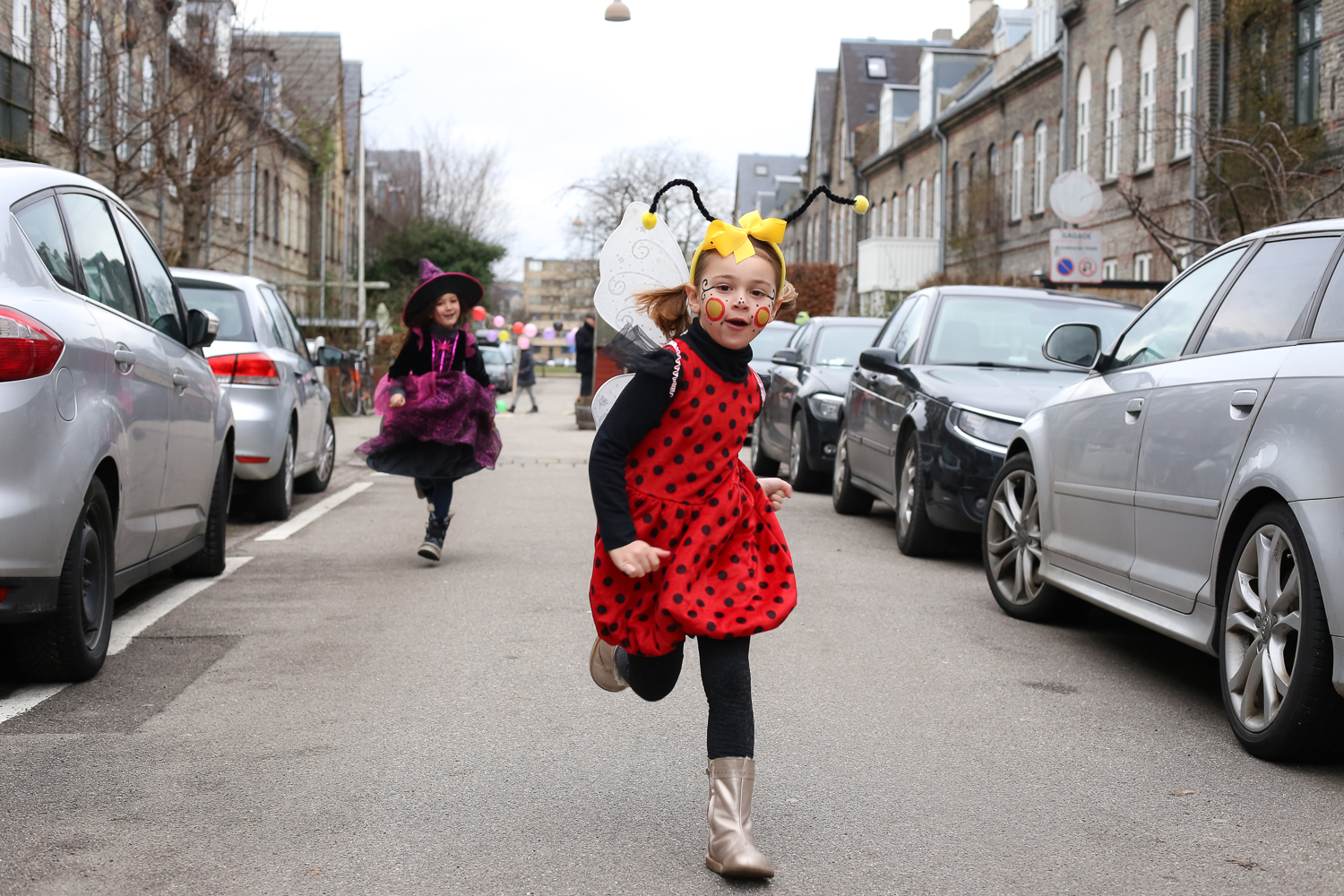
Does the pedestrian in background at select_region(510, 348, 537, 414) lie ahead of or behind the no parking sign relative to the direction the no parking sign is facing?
behind

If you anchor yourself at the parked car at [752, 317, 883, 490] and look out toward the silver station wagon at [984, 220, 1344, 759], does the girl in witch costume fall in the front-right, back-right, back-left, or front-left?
front-right

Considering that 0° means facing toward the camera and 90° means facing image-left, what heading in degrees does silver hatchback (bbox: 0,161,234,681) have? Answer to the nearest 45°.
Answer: approximately 225°

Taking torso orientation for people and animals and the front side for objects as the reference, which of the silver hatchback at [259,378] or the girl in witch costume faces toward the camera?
the girl in witch costume

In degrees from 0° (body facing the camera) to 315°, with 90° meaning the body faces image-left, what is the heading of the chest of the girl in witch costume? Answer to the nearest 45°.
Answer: approximately 0°

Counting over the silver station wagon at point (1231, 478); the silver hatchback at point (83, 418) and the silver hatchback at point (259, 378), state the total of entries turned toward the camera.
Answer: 0

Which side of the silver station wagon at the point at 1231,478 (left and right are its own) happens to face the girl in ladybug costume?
left

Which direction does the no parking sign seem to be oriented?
toward the camera

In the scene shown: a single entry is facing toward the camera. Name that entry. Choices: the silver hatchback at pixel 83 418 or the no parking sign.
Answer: the no parking sign

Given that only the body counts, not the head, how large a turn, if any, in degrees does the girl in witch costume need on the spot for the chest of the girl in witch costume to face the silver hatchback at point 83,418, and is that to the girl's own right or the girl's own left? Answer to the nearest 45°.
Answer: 0° — they already face it

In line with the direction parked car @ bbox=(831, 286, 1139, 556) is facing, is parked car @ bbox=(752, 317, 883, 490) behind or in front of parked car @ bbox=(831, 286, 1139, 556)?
behind

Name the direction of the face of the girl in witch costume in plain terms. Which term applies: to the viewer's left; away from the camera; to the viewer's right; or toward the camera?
toward the camera

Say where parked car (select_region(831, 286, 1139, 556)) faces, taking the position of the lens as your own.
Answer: facing the viewer and to the right of the viewer
